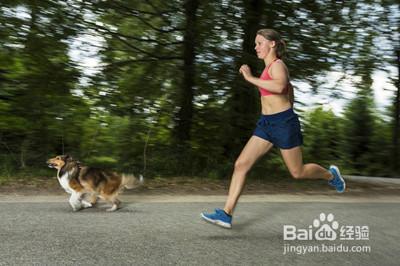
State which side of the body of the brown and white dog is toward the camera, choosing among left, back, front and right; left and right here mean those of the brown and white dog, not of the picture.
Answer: left

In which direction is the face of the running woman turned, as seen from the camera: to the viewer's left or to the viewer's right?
to the viewer's left

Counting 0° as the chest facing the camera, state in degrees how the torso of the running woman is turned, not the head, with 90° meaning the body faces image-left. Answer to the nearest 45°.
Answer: approximately 90°

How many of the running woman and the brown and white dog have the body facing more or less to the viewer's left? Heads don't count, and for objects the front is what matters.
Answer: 2

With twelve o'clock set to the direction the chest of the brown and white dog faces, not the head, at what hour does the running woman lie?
The running woman is roughly at 7 o'clock from the brown and white dog.

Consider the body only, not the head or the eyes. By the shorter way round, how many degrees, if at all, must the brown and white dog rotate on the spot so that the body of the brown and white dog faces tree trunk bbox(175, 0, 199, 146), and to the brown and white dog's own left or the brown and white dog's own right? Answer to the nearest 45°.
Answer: approximately 90° to the brown and white dog's own right

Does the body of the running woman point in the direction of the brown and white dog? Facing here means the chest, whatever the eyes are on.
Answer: yes
